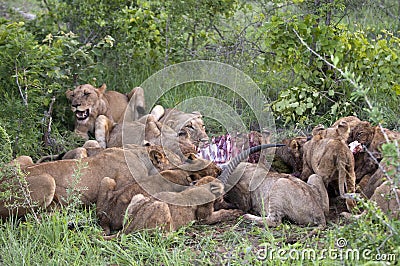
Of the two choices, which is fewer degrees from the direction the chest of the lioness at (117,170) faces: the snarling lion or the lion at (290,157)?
the lion

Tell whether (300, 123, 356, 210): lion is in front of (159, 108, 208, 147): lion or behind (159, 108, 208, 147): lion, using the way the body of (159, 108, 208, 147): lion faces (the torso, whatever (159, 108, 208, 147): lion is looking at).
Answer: in front

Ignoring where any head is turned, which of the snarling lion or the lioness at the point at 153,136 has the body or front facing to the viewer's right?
the lioness

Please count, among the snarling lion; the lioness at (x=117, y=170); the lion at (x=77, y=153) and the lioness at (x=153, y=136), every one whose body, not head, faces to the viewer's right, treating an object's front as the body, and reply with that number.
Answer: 3

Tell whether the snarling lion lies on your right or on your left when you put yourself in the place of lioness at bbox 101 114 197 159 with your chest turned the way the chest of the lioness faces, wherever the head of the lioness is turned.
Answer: on your left

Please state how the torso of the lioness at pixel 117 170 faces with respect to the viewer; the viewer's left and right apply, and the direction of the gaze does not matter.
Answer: facing to the right of the viewer

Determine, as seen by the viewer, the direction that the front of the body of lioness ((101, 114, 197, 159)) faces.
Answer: to the viewer's right

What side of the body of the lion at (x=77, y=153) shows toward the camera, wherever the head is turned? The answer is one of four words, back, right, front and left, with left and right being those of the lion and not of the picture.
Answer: right

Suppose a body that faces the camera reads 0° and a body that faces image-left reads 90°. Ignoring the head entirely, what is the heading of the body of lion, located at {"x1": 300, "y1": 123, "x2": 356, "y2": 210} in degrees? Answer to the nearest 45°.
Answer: approximately 135°

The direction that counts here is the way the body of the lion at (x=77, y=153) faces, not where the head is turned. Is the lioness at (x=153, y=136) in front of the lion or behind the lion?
in front

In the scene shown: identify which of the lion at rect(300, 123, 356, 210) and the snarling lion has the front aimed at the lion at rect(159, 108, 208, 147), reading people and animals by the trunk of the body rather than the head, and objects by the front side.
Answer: the lion at rect(300, 123, 356, 210)

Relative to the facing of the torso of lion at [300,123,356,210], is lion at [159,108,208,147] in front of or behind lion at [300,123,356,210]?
in front
